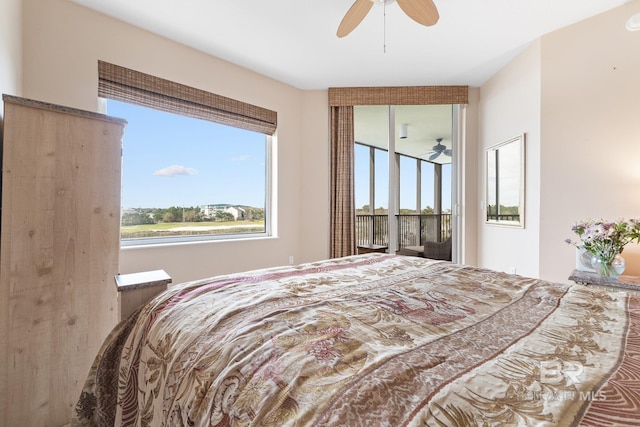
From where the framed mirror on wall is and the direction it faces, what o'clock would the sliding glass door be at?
The sliding glass door is roughly at 2 o'clock from the framed mirror on wall.

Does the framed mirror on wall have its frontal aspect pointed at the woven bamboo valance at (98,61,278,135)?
yes

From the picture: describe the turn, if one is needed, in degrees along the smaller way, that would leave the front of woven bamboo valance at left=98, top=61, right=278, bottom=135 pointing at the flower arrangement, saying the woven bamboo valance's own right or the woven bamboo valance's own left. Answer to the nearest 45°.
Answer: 0° — it already faces it

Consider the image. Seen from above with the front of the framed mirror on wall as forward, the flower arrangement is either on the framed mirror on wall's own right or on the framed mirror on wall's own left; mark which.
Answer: on the framed mirror on wall's own left

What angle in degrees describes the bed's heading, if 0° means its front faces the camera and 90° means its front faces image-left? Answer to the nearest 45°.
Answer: approximately 135°

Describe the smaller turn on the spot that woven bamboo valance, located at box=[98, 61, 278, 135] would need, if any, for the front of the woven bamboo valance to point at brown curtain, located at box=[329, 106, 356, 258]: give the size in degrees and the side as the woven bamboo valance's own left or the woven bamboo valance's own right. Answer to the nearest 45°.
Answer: approximately 45° to the woven bamboo valance's own left

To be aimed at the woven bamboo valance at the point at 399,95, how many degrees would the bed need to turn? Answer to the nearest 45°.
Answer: approximately 45° to its right

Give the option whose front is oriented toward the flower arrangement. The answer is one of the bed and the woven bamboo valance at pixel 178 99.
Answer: the woven bamboo valance
